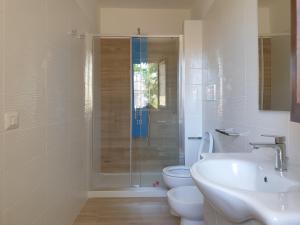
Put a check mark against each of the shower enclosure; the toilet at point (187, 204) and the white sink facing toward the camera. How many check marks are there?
1

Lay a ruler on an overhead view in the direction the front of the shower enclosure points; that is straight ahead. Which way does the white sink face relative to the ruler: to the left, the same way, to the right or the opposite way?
to the right

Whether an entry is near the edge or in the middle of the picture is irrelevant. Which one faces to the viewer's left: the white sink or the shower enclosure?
the white sink

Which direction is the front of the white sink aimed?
to the viewer's left
